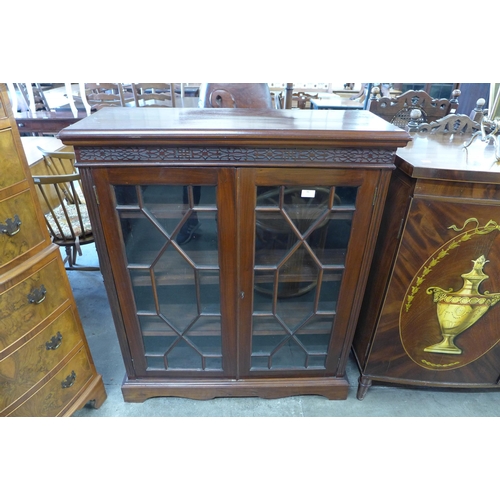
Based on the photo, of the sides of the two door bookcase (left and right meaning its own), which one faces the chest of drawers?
right

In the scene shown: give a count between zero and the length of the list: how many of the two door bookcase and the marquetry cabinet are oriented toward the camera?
2

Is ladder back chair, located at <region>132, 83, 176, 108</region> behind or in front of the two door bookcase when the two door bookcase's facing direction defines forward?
behind

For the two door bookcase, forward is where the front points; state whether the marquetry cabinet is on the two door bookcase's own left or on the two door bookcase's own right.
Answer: on the two door bookcase's own left

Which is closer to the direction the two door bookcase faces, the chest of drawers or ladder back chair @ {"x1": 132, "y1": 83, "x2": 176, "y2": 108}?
the chest of drawers

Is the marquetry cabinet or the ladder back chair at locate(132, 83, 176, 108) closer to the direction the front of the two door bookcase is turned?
the marquetry cabinet

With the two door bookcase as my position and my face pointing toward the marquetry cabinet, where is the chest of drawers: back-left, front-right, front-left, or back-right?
back-right

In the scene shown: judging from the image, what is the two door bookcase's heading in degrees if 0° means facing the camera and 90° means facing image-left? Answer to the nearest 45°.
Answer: approximately 0°

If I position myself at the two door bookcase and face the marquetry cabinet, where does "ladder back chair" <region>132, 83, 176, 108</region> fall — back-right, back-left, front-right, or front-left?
back-left

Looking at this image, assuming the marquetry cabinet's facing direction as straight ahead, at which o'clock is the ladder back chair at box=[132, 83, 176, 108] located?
The ladder back chair is roughly at 4 o'clock from the marquetry cabinet.

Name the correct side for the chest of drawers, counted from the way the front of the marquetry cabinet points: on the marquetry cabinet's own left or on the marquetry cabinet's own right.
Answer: on the marquetry cabinet's own right

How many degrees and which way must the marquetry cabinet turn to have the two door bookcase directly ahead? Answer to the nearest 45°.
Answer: approximately 45° to its right
